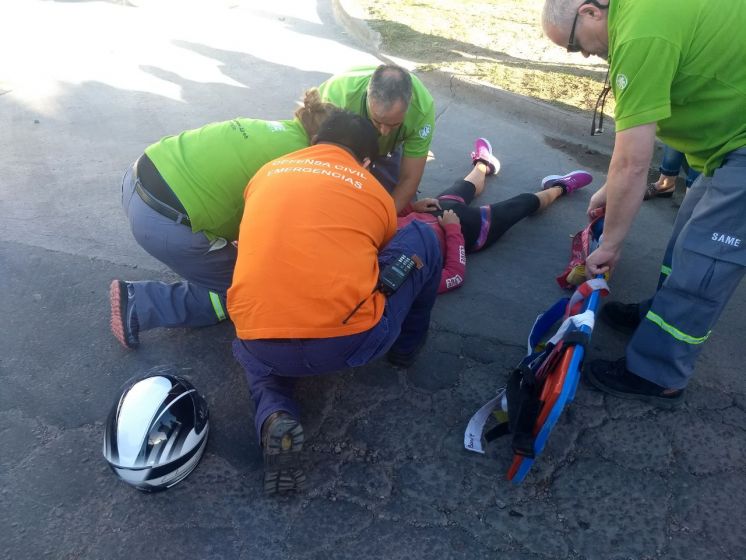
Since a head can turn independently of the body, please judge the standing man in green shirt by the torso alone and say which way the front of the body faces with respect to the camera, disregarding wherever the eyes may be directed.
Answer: to the viewer's left

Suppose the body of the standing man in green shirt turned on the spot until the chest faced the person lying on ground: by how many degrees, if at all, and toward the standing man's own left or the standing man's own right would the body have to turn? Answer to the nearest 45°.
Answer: approximately 45° to the standing man's own right
